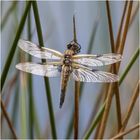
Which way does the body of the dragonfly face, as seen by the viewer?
away from the camera

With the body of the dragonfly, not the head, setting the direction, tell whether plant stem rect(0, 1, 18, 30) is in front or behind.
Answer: in front
